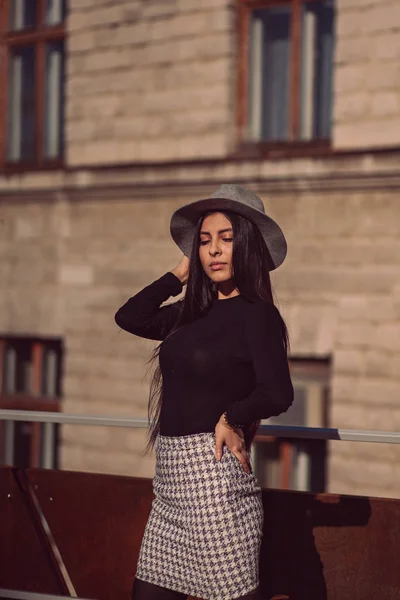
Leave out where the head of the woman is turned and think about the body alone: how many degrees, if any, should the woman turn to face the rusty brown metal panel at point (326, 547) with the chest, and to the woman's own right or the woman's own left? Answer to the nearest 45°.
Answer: approximately 180°

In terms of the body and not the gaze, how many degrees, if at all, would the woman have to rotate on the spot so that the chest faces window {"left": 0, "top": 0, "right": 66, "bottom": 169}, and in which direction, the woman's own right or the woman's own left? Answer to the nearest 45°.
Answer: approximately 135° to the woman's own right

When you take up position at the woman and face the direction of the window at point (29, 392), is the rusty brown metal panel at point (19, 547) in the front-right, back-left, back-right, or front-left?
front-left

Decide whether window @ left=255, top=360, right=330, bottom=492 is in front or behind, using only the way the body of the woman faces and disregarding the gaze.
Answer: behind

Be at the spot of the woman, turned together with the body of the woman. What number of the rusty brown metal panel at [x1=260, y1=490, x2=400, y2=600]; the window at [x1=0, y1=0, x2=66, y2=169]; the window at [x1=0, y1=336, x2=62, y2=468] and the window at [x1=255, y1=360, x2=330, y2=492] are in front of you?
0

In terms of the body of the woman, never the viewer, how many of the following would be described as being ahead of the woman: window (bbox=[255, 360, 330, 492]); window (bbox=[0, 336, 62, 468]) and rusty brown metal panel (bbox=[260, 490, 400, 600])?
0

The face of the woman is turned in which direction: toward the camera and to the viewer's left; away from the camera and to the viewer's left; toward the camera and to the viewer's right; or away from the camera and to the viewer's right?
toward the camera and to the viewer's left

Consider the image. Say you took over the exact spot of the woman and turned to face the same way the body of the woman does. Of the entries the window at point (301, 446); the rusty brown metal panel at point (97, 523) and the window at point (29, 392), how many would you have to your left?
0

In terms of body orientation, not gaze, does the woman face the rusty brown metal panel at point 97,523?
no

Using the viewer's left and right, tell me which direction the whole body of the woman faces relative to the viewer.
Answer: facing the viewer and to the left of the viewer

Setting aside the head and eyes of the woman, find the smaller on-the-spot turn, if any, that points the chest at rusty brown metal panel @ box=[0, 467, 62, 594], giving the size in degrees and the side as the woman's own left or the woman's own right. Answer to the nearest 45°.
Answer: approximately 90° to the woman's own right
